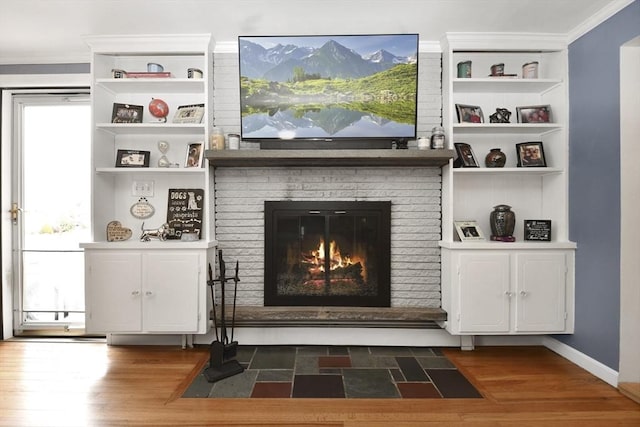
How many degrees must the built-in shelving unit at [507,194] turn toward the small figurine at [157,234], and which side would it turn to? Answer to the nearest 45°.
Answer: approximately 45° to its right

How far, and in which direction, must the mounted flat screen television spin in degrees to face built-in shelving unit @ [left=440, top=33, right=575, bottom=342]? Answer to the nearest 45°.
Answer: approximately 90° to its left

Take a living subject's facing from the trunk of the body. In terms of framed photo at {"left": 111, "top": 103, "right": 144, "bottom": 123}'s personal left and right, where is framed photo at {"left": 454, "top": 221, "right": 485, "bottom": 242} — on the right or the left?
on its left

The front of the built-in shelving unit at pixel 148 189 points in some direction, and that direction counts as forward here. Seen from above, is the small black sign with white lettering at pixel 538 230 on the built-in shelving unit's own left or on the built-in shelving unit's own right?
on the built-in shelving unit's own left

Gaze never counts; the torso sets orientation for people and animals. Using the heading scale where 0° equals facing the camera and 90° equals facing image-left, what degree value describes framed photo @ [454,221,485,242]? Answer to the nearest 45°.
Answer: approximately 315°

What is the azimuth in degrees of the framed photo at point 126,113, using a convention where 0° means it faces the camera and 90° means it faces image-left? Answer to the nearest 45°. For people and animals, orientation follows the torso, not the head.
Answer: approximately 0°

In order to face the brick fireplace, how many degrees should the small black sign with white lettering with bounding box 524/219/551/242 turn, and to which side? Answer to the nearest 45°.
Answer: approximately 90° to its right

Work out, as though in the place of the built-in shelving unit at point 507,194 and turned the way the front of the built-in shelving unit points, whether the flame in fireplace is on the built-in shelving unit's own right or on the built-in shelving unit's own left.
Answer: on the built-in shelving unit's own right
